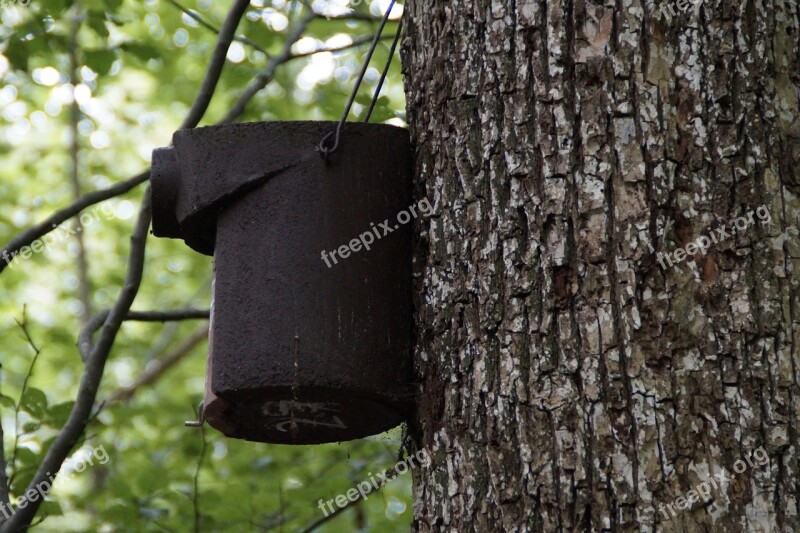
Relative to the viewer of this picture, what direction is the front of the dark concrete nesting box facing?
facing to the left of the viewer

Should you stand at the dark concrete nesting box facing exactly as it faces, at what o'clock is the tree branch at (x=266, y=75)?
The tree branch is roughly at 3 o'clock from the dark concrete nesting box.

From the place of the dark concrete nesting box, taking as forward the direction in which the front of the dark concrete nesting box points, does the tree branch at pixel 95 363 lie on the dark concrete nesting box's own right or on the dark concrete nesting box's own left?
on the dark concrete nesting box's own right
